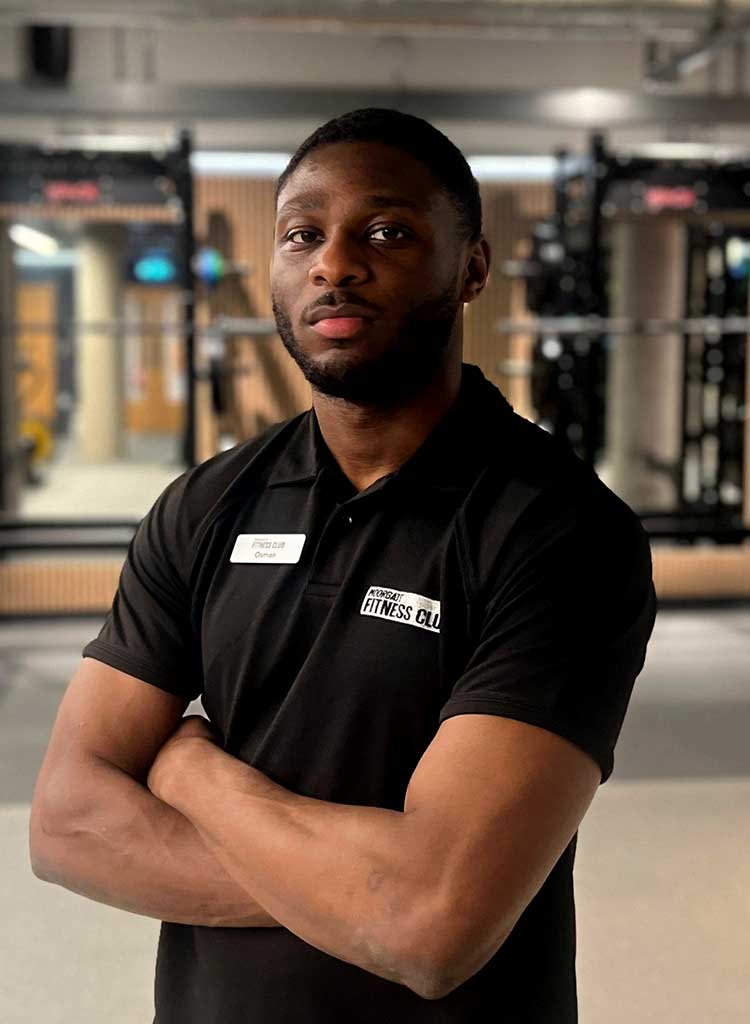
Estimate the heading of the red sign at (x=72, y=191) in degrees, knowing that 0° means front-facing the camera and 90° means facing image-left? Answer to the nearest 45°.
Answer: approximately 0°

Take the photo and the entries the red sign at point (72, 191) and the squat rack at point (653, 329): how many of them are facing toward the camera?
2

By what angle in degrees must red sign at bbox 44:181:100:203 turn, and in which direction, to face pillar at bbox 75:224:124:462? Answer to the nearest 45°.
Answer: approximately 180°

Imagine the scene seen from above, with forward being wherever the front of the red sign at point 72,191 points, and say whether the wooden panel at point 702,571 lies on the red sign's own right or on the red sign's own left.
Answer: on the red sign's own left

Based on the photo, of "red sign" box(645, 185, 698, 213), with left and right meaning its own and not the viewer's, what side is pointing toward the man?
front

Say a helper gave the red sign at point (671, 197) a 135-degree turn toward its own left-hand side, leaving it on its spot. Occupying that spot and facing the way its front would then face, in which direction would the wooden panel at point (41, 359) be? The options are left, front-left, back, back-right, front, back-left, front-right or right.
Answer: left

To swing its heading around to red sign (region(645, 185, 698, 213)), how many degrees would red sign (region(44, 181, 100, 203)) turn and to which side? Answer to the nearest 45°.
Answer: approximately 90° to its left

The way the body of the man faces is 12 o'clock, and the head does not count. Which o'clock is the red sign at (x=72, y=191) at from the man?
The red sign is roughly at 4 o'clock from the man.
